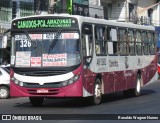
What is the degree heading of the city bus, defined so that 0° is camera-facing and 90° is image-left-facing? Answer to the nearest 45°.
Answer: approximately 45°
